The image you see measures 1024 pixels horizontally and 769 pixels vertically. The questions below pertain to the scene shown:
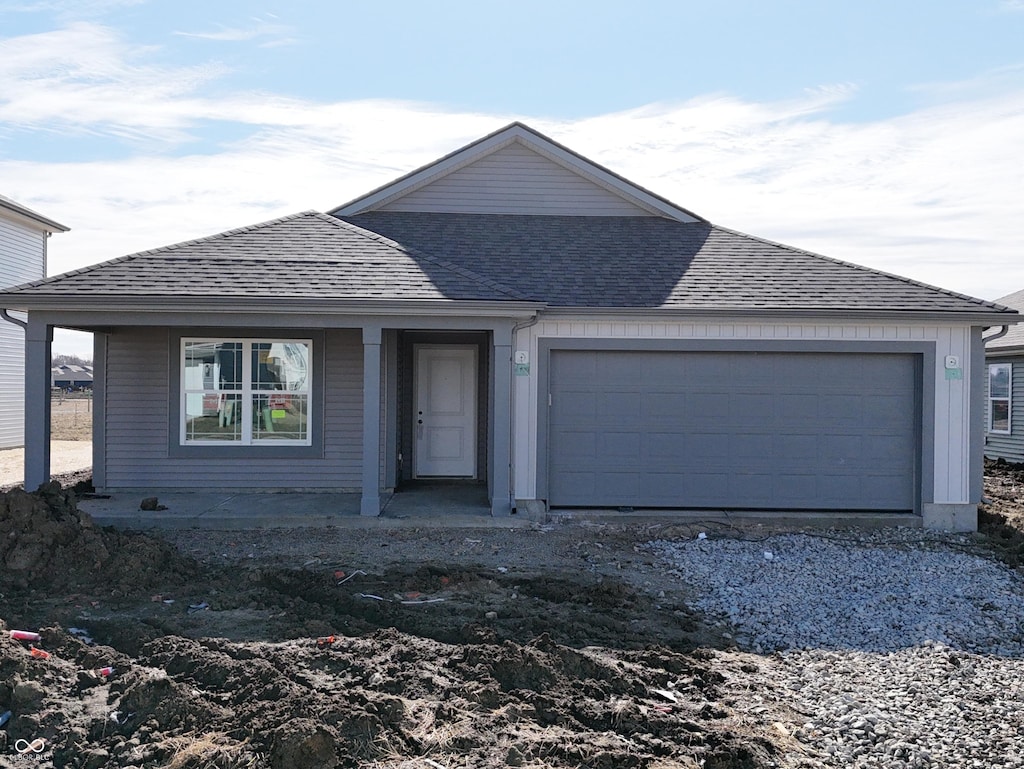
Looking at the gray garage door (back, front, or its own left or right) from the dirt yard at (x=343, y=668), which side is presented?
front

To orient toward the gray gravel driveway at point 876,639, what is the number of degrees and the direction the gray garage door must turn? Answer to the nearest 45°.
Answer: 0° — it already faces it

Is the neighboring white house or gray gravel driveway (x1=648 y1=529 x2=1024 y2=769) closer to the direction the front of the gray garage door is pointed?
the gray gravel driveway

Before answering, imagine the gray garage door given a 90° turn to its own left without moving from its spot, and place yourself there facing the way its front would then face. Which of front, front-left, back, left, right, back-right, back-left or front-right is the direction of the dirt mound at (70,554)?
back-right

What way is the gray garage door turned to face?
toward the camera

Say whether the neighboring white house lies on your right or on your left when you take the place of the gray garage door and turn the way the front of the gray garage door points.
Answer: on your right
